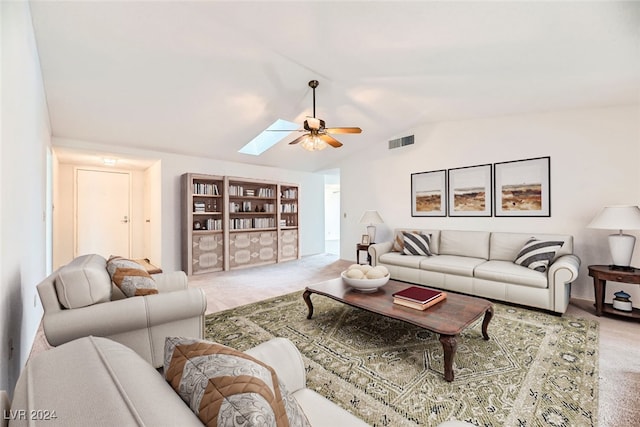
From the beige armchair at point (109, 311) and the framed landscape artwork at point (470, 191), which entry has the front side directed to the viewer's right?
the beige armchair

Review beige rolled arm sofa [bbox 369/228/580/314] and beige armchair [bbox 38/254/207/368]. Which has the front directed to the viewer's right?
beige armchair [bbox 38/254/207/368]

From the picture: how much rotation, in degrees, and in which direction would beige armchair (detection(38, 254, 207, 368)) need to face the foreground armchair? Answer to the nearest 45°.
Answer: approximately 90° to its right

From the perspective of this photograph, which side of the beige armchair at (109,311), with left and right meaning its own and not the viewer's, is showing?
right

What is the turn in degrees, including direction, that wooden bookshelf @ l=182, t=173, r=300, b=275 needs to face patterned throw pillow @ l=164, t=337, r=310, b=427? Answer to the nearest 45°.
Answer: approximately 45° to its right
